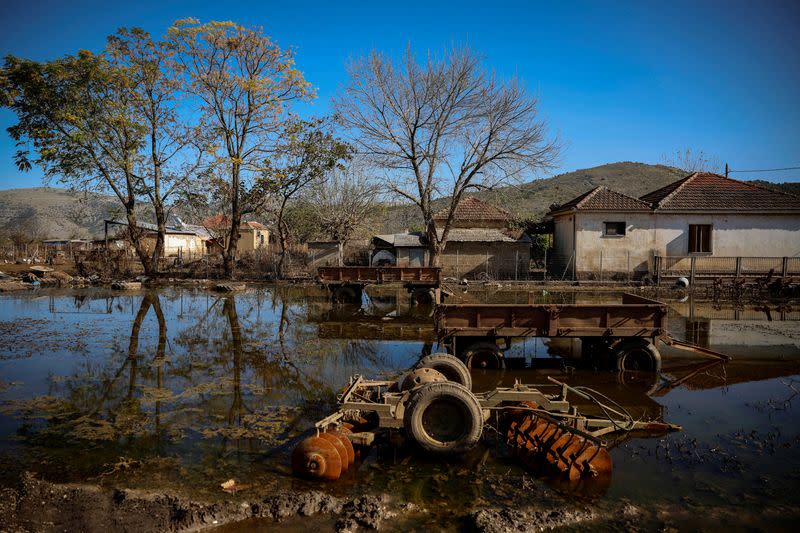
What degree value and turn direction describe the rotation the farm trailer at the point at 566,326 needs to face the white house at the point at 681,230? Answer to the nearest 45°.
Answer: approximately 90° to its left

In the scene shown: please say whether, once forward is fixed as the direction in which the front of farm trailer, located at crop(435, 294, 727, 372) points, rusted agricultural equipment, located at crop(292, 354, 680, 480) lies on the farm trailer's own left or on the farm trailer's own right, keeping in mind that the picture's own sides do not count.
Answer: on the farm trailer's own right

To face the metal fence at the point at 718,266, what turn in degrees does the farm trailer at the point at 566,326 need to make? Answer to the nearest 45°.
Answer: approximately 90° to its left

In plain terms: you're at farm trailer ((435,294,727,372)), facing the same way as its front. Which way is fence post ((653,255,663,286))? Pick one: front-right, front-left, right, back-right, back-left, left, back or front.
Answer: left

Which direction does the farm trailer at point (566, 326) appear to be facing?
to the viewer's right

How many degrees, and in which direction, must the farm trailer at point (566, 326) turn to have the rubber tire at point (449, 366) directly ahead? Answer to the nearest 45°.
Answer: approximately 135° to its right

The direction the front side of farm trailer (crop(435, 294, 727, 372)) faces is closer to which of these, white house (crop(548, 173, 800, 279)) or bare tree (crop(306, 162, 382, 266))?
the white house

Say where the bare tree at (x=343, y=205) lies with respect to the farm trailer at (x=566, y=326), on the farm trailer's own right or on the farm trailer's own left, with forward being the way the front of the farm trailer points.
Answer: on the farm trailer's own left

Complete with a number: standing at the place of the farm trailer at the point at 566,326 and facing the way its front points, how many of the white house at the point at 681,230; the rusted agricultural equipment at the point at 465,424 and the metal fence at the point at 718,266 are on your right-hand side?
1
